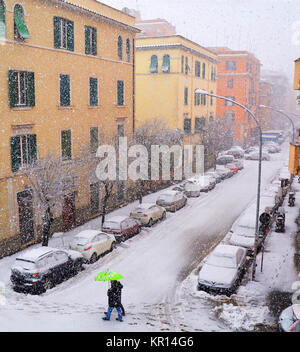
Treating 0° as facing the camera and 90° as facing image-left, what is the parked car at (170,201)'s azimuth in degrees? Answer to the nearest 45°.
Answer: approximately 225°

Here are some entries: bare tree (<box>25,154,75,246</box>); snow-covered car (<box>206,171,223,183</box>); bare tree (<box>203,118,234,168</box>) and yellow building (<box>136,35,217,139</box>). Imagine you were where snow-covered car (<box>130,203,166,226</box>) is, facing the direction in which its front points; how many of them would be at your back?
1

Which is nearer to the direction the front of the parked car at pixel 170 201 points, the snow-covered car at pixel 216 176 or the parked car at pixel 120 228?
the snow-covered car

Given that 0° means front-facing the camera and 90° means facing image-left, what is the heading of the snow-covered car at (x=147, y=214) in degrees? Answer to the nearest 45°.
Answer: approximately 225°

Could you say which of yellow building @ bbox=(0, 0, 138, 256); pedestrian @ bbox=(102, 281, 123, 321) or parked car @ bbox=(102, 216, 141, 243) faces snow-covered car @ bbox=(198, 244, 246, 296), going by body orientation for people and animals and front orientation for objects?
the yellow building

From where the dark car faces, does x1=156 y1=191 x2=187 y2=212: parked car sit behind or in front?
in front

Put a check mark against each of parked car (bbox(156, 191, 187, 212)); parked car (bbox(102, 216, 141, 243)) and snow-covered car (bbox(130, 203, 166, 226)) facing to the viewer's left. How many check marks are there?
0

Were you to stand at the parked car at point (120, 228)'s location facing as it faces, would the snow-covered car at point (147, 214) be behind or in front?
in front

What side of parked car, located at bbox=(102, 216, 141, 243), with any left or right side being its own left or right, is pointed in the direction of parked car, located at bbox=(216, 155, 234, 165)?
front
